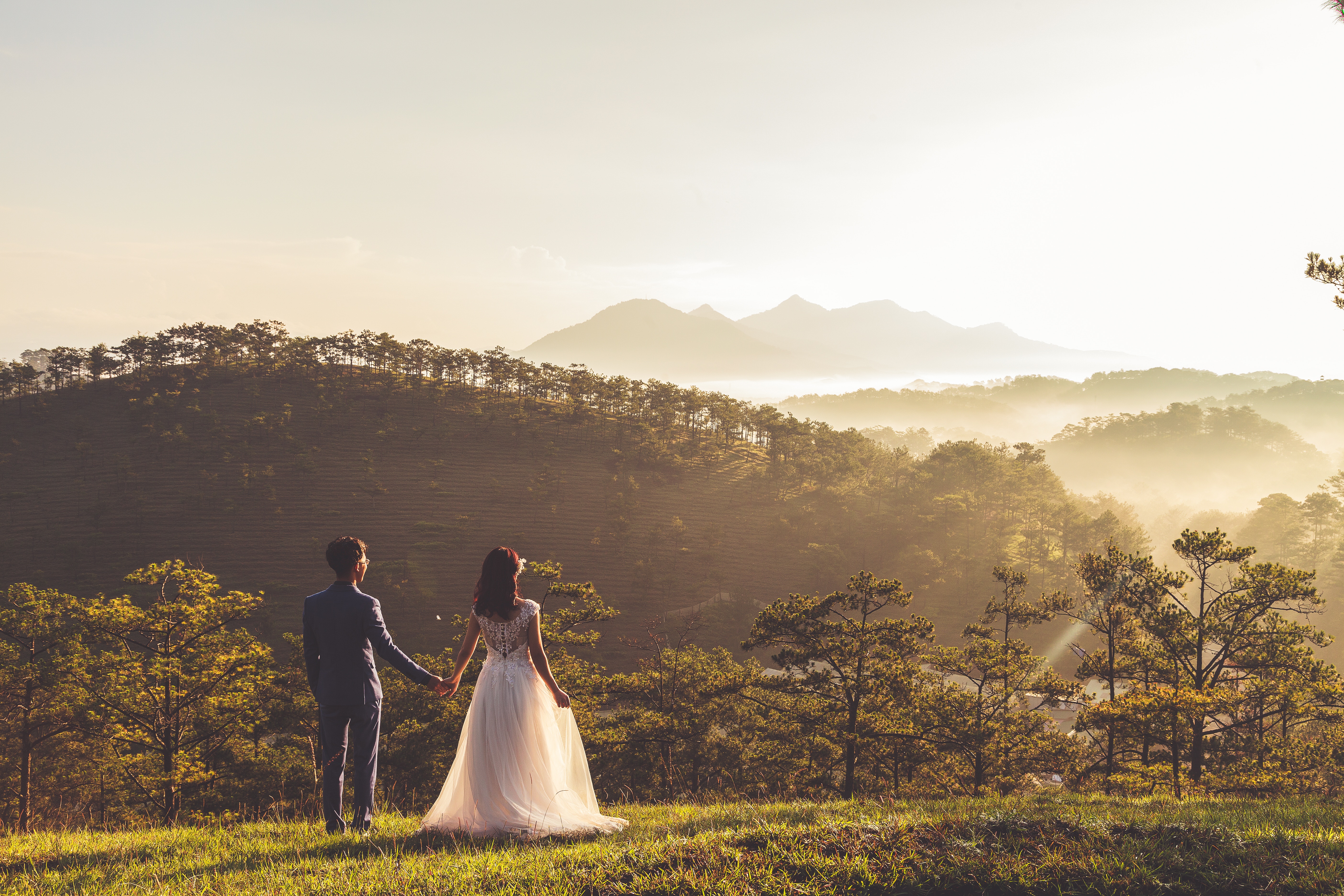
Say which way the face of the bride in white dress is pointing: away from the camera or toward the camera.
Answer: away from the camera

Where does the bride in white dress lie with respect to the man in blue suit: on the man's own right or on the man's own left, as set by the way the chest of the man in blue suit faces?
on the man's own right

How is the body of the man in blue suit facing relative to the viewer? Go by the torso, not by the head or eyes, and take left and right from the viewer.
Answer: facing away from the viewer

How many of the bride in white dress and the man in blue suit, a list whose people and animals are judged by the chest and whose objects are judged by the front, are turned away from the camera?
2

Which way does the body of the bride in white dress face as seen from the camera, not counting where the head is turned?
away from the camera
